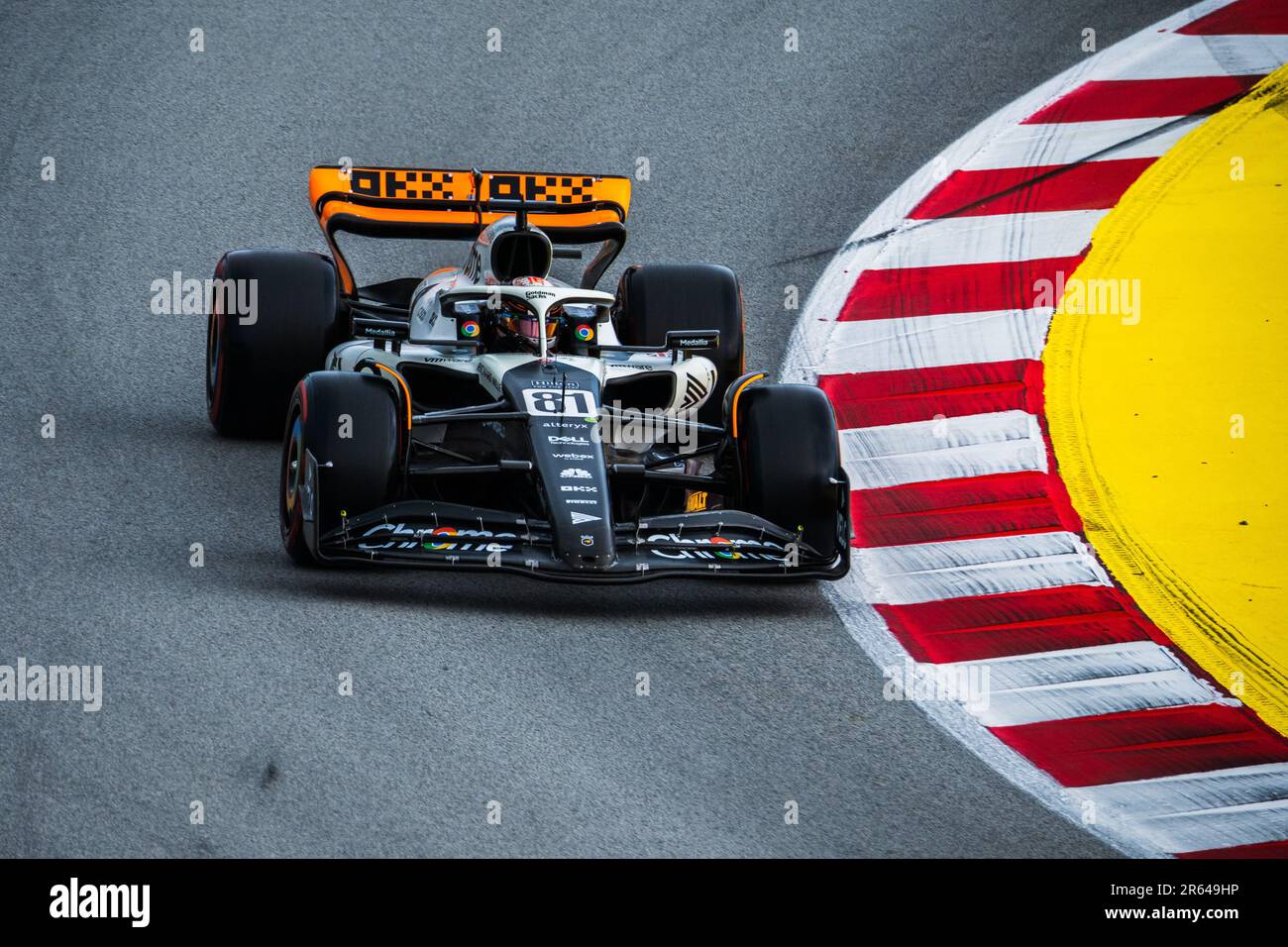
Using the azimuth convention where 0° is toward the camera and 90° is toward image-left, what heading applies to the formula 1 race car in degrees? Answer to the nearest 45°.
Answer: approximately 0°
